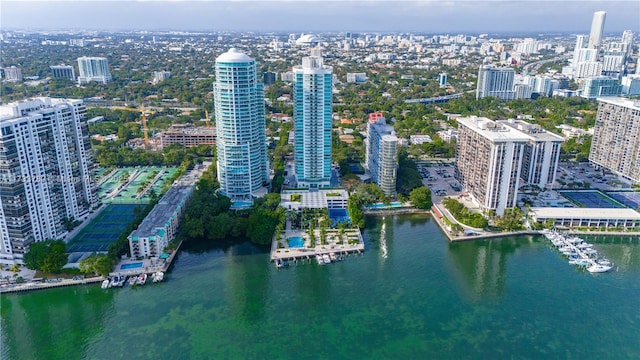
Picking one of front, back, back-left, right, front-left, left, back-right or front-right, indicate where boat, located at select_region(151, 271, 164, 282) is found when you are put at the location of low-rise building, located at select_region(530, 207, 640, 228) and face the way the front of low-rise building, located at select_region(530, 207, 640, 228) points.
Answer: front-right

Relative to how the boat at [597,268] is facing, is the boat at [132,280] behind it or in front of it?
behind

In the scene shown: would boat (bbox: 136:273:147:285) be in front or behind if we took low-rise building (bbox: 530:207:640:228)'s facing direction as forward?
in front

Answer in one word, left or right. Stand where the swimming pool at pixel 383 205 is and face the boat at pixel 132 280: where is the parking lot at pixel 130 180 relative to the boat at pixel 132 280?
right

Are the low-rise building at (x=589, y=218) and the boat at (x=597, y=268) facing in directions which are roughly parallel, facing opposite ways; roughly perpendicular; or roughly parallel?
roughly perpendicular

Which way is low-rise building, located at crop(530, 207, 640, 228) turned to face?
toward the camera

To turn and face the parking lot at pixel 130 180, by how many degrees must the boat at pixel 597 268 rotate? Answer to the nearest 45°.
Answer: approximately 180°

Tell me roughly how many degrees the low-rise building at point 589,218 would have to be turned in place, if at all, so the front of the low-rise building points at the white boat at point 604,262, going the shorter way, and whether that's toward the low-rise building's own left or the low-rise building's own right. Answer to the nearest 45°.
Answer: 0° — it already faces it

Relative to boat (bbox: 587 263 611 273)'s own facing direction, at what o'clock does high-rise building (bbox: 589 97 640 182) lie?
The high-rise building is roughly at 9 o'clock from the boat.

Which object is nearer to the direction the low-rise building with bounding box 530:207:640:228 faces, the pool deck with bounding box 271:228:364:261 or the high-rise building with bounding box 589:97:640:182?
the pool deck

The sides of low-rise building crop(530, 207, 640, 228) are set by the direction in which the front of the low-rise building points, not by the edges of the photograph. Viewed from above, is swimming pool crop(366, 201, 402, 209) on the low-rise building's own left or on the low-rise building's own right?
on the low-rise building's own right

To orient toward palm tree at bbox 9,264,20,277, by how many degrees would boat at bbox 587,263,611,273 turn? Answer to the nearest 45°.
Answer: approximately 135° to its right

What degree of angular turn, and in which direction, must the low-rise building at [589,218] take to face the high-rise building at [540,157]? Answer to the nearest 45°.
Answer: approximately 135° to its right

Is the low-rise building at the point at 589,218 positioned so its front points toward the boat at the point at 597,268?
yes

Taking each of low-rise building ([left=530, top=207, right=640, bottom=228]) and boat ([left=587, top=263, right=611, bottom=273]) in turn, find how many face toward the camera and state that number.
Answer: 1

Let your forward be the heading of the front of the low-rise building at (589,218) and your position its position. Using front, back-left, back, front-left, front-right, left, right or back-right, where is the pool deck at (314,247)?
front-right

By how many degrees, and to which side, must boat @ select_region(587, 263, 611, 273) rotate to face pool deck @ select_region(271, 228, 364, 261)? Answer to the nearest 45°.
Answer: approximately 135° to its right

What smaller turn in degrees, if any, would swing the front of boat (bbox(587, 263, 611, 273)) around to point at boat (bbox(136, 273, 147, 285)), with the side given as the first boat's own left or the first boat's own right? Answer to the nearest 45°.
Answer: approximately 135° to the first boat's own right

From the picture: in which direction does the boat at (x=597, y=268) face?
to the viewer's right
